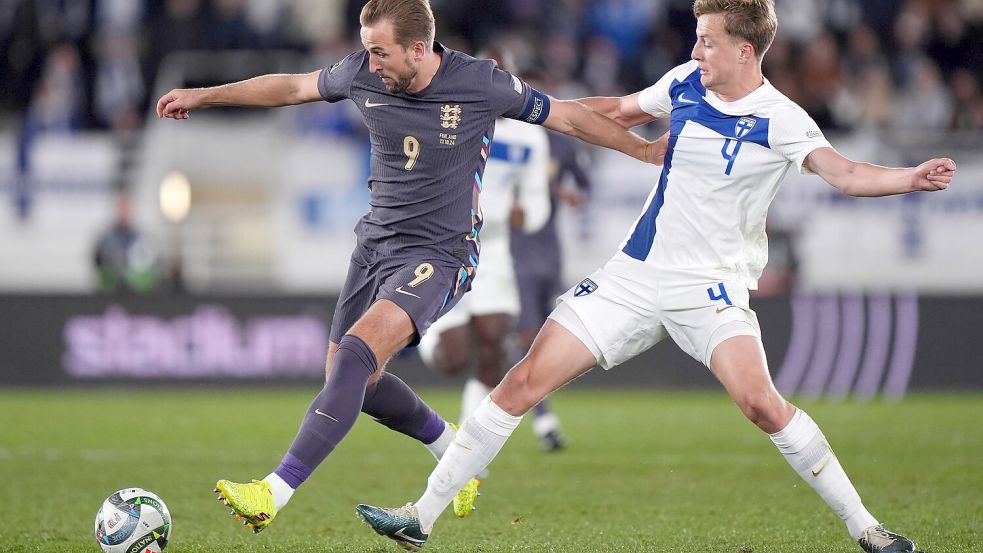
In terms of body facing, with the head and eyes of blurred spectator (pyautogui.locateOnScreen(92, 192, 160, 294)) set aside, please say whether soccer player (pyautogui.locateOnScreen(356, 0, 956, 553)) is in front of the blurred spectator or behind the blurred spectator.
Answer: in front

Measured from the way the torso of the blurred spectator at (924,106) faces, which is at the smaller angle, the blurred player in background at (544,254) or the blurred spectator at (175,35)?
the blurred player in background

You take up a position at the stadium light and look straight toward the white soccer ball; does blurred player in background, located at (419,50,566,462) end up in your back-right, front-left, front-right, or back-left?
front-left

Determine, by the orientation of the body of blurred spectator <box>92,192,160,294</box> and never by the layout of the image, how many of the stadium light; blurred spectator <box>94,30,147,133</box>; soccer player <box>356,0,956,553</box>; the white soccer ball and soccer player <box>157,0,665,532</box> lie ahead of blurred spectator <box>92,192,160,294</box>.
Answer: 3

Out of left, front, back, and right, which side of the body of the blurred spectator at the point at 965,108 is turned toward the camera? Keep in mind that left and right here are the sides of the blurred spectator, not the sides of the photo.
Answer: front

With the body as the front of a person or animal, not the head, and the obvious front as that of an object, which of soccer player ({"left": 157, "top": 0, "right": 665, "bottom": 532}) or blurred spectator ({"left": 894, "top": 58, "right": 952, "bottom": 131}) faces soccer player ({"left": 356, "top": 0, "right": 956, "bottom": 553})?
the blurred spectator

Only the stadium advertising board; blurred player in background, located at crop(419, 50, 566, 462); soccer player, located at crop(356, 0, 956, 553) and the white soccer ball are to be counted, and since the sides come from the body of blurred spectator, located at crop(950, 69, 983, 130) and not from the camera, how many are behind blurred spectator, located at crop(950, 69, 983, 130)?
0

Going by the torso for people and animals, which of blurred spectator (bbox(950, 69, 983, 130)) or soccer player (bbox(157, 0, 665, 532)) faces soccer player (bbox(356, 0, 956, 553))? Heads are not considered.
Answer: the blurred spectator

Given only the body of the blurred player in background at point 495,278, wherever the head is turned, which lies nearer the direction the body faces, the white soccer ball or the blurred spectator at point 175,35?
the white soccer ball

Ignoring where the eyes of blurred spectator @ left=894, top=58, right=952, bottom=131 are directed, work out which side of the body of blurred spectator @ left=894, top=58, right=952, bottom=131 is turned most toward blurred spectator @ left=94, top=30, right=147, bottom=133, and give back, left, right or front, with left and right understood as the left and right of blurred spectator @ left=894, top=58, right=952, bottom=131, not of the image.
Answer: right

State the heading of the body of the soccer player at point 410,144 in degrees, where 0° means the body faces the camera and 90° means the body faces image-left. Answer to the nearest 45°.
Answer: approximately 45°

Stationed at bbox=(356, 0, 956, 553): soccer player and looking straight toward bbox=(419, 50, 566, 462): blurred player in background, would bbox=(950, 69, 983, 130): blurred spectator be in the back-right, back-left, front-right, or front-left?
front-right

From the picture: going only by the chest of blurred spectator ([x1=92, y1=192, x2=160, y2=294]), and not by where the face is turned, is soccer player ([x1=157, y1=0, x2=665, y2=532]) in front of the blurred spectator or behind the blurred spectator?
in front

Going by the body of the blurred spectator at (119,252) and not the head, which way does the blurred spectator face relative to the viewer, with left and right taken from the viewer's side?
facing the viewer

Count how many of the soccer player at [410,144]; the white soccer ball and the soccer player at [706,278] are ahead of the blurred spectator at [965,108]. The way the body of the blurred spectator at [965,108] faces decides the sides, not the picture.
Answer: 3
